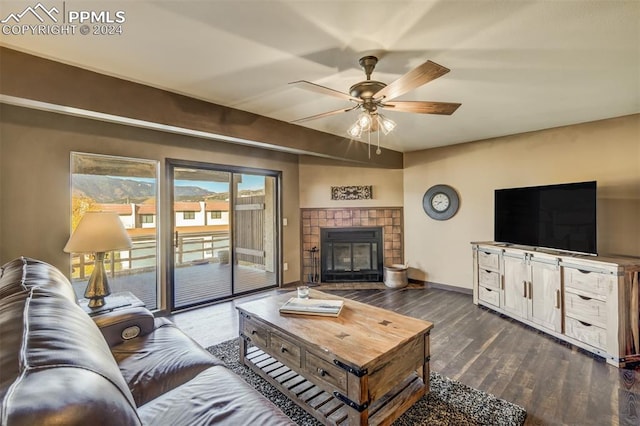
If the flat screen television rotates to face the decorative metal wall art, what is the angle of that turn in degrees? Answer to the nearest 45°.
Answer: approximately 45° to its right

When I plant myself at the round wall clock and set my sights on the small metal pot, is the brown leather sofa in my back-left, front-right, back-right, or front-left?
front-left

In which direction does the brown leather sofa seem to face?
to the viewer's right

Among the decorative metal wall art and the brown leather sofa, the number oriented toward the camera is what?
1

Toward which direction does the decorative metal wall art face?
toward the camera

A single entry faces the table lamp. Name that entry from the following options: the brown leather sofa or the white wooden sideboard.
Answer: the white wooden sideboard

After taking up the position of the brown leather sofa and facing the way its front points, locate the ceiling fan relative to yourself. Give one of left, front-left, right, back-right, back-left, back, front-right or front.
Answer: front

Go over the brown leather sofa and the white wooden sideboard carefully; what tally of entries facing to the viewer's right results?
1

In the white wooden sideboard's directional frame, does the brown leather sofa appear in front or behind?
in front

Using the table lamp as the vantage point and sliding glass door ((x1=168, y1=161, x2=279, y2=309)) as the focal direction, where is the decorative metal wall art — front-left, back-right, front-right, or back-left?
front-right

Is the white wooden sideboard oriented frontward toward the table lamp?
yes

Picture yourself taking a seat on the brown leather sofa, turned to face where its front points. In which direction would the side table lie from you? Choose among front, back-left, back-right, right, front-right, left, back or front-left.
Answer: left

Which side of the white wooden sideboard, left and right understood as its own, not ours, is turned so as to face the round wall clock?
right

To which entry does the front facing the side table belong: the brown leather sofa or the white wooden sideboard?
the white wooden sideboard

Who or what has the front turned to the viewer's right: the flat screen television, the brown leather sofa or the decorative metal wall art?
the brown leather sofa

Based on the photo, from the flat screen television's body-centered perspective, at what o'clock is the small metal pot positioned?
The small metal pot is roughly at 2 o'clock from the flat screen television.

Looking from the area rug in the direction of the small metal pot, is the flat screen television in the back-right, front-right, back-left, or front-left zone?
front-right
